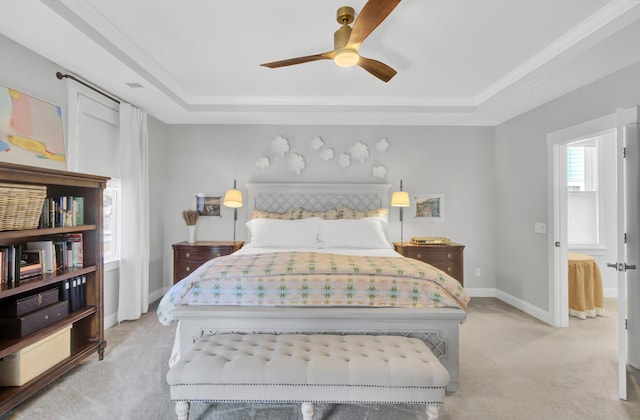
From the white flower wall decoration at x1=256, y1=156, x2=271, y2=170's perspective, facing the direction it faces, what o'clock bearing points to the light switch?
The light switch is roughly at 10 o'clock from the white flower wall decoration.

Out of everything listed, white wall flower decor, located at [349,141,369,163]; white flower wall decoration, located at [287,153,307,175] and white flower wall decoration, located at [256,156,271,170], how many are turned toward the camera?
3

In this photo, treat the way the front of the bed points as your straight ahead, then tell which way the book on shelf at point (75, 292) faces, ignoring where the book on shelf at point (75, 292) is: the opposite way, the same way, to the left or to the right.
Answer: to the left

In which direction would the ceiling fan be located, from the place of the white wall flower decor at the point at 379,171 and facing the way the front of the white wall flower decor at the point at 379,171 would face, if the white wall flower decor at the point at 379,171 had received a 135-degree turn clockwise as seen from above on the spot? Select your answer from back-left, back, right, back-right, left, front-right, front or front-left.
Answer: back-left

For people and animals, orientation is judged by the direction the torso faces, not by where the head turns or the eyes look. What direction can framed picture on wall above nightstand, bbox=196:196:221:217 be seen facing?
toward the camera

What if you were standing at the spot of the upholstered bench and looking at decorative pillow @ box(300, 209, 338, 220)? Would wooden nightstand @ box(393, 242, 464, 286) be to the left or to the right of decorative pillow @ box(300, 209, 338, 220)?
right

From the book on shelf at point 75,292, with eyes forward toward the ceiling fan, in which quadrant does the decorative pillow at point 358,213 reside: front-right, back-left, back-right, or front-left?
front-left

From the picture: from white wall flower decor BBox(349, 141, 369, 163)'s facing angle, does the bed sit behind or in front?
in front

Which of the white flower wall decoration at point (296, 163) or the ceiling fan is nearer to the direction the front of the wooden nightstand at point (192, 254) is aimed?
the ceiling fan

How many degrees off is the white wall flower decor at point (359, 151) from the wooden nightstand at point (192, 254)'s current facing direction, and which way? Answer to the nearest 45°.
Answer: approximately 90° to its left

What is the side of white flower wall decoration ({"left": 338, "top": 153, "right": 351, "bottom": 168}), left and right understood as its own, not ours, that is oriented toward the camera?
front

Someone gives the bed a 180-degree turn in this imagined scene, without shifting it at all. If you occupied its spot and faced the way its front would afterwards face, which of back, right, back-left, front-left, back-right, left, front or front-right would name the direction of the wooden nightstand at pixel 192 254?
front-left

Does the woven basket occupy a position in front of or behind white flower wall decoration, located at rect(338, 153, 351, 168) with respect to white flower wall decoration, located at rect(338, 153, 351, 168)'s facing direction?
in front

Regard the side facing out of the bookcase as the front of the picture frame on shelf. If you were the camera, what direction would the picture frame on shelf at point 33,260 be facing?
facing the viewer and to the right of the viewer

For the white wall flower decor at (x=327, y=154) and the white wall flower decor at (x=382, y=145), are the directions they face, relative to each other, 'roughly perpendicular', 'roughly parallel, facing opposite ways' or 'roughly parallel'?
roughly parallel

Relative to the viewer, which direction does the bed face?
toward the camera

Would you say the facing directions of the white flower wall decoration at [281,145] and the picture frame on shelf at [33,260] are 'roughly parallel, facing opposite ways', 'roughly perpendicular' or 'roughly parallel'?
roughly perpendicular
